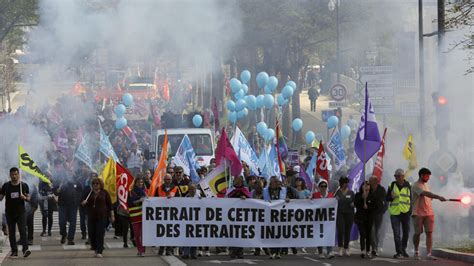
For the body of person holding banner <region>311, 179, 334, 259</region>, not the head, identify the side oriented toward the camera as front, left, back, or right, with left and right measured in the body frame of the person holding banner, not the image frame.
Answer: front

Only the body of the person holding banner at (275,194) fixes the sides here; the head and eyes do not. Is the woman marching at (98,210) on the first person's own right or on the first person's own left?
on the first person's own right

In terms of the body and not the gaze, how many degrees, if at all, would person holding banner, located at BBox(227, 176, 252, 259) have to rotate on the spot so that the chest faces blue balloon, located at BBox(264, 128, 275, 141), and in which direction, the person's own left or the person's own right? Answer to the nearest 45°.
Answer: approximately 180°

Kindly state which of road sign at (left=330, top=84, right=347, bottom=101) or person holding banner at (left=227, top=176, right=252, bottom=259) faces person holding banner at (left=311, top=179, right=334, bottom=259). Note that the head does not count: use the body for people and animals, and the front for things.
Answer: the road sign

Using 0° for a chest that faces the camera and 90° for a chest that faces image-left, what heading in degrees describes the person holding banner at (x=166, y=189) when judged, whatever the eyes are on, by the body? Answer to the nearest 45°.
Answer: approximately 0°

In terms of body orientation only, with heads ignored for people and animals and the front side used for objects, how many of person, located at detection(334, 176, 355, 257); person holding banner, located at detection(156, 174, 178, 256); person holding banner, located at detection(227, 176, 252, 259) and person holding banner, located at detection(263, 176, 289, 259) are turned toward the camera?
4

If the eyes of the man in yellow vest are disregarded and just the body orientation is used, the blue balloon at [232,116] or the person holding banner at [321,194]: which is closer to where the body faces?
the person holding banner

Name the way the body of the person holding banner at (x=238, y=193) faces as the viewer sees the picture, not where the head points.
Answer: toward the camera

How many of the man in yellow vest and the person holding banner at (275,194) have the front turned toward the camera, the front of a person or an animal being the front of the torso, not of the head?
2

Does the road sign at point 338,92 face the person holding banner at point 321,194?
yes

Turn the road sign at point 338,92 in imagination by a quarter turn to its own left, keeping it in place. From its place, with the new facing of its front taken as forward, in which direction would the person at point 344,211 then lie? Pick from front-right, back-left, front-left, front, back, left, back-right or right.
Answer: right

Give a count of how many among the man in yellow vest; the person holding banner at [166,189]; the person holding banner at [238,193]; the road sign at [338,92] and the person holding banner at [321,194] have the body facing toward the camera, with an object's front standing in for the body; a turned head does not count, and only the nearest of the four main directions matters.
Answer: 5

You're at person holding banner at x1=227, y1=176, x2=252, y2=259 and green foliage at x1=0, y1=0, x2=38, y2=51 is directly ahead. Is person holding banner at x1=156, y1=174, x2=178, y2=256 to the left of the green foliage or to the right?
left

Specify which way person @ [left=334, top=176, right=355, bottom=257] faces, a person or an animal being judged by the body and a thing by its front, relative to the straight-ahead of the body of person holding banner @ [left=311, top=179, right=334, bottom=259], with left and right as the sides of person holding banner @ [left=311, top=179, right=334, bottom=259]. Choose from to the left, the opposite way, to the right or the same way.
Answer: the same way

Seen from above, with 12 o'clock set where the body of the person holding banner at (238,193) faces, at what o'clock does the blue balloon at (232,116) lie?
The blue balloon is roughly at 6 o'clock from the person holding banner.

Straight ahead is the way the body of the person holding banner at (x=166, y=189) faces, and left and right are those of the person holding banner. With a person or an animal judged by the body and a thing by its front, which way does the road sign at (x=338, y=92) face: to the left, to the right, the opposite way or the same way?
the same way

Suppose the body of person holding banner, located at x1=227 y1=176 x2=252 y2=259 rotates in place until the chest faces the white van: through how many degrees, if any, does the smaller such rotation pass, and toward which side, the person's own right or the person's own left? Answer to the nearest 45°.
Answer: approximately 180°

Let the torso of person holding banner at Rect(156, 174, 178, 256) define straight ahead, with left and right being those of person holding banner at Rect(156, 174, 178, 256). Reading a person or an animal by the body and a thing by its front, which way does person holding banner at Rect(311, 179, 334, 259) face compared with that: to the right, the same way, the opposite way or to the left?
the same way

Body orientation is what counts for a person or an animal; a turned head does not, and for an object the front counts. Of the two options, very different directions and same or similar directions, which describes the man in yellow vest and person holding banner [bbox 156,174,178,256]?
same or similar directions

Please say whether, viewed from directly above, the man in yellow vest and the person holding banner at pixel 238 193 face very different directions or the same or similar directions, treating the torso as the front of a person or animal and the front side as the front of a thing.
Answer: same or similar directions
